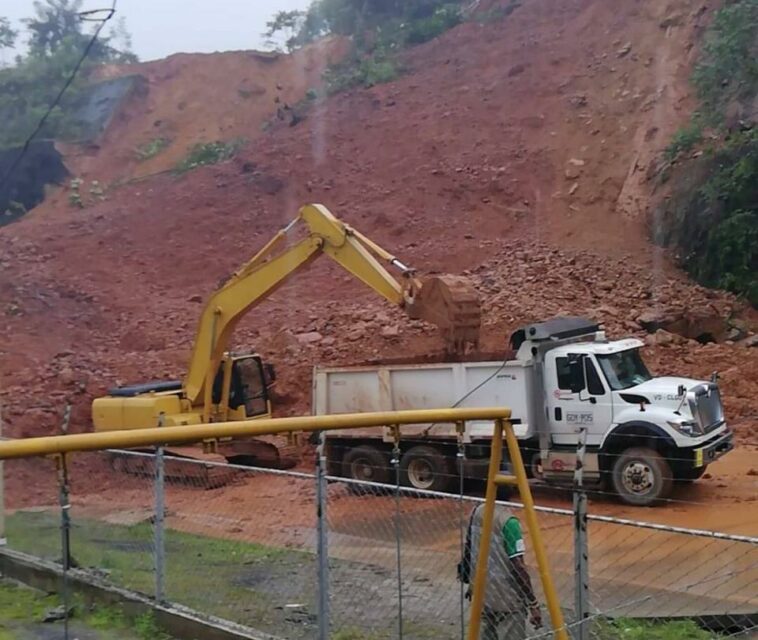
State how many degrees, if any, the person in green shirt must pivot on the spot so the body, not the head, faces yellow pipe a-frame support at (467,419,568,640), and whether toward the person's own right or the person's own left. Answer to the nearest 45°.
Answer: approximately 180°

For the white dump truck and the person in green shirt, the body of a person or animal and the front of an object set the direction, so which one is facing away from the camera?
the person in green shirt

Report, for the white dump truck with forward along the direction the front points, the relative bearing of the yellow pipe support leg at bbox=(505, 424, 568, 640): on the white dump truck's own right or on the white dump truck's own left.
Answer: on the white dump truck's own right

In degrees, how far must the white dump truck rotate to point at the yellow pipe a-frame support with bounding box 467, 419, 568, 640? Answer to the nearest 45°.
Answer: approximately 45° to its right

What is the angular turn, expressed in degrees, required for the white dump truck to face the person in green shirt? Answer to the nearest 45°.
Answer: approximately 45° to its right

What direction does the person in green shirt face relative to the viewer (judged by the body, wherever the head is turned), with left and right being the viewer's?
facing away from the viewer

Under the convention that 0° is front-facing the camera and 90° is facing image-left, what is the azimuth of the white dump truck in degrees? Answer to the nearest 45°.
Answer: approximately 315°

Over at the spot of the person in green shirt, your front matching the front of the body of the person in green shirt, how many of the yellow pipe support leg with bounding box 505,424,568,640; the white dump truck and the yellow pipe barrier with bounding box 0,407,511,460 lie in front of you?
1

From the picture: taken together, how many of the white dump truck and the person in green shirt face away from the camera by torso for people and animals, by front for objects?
1
